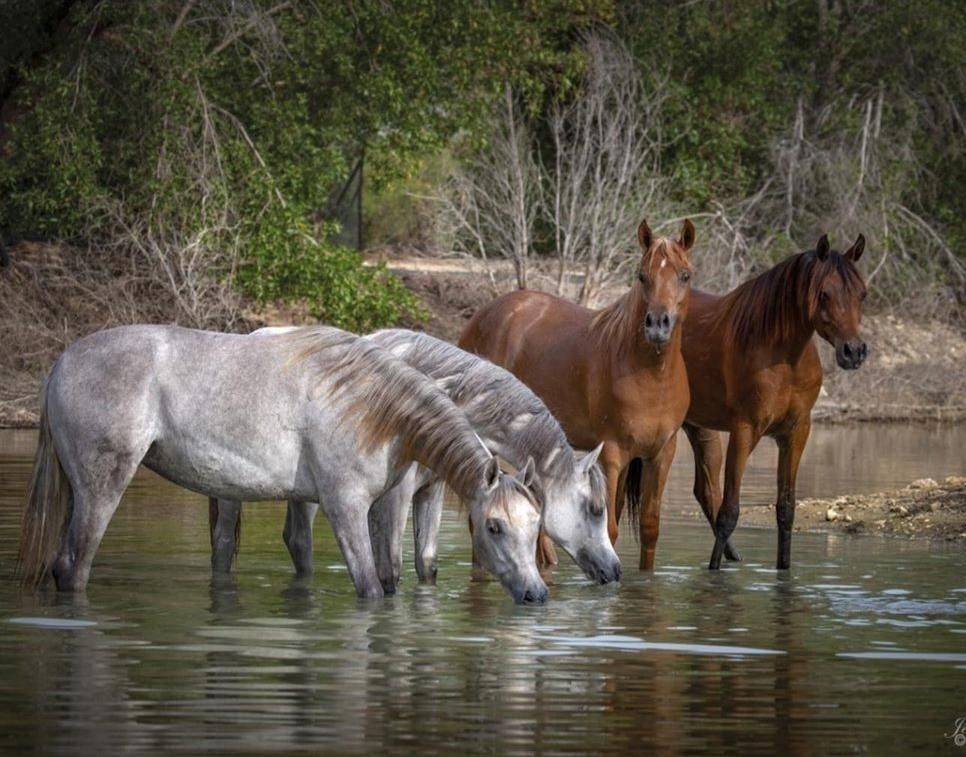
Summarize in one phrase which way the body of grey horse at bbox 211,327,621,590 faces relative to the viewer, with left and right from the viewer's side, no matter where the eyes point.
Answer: facing to the right of the viewer

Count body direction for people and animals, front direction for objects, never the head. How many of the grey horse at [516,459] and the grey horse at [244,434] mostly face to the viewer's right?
2

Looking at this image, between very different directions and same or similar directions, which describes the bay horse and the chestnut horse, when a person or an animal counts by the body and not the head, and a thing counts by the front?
same or similar directions

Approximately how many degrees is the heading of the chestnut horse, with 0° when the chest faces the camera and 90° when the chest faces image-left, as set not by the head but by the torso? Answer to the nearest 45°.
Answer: approximately 315°

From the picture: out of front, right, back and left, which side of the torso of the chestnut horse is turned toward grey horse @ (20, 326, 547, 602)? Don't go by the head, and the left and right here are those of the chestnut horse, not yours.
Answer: right

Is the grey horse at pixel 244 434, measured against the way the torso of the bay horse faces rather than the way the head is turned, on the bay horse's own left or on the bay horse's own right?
on the bay horse's own right

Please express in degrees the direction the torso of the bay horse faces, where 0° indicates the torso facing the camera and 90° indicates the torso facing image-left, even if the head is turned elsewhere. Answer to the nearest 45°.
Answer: approximately 315°

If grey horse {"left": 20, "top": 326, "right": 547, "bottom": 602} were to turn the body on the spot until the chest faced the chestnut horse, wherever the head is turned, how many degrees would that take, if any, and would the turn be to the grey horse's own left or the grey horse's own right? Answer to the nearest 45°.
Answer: approximately 45° to the grey horse's own left

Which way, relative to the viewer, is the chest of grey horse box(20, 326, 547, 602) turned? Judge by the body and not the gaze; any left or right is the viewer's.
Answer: facing to the right of the viewer

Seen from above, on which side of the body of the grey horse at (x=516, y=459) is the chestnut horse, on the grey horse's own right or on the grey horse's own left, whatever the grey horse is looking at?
on the grey horse's own left

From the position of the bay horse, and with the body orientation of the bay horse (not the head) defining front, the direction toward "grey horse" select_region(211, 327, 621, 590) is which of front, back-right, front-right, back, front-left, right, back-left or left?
right

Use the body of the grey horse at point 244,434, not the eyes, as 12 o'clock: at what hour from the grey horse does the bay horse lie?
The bay horse is roughly at 11 o'clock from the grey horse.
